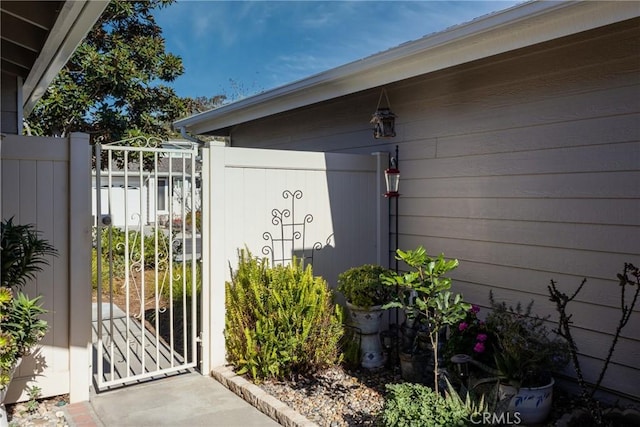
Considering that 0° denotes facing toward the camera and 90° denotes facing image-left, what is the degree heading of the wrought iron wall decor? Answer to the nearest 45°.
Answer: approximately 0°

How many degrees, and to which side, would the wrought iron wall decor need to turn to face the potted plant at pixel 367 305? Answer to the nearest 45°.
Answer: approximately 45° to its left

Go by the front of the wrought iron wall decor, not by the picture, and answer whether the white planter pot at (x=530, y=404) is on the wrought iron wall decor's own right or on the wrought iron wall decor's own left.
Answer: on the wrought iron wall decor's own left

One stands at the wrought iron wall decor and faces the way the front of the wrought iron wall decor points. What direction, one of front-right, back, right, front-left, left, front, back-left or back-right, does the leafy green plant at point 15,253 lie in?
front-right

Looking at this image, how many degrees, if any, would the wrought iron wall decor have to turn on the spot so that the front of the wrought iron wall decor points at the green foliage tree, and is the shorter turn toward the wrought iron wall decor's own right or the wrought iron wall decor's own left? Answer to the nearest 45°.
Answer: approximately 135° to the wrought iron wall decor's own right

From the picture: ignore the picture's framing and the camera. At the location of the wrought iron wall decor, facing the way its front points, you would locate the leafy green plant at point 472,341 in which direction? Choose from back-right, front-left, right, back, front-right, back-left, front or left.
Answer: front-left

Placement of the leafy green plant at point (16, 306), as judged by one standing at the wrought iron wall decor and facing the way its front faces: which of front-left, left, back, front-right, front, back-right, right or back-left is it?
front-right

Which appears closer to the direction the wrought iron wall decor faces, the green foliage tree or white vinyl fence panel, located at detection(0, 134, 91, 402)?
the white vinyl fence panel

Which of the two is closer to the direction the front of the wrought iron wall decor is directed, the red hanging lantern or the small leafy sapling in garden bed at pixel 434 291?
the small leafy sapling in garden bed
